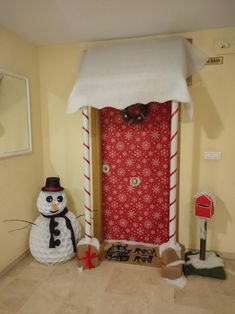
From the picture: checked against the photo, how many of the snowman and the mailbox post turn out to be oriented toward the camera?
2

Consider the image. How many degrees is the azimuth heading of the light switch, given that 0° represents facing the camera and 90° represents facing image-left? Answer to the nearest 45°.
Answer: approximately 0°

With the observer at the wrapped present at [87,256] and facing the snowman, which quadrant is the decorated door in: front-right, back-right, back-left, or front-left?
back-right

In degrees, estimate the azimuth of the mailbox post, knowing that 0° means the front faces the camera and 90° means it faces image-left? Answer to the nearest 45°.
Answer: approximately 0°

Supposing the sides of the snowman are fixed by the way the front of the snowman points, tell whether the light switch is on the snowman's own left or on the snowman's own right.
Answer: on the snowman's own left
